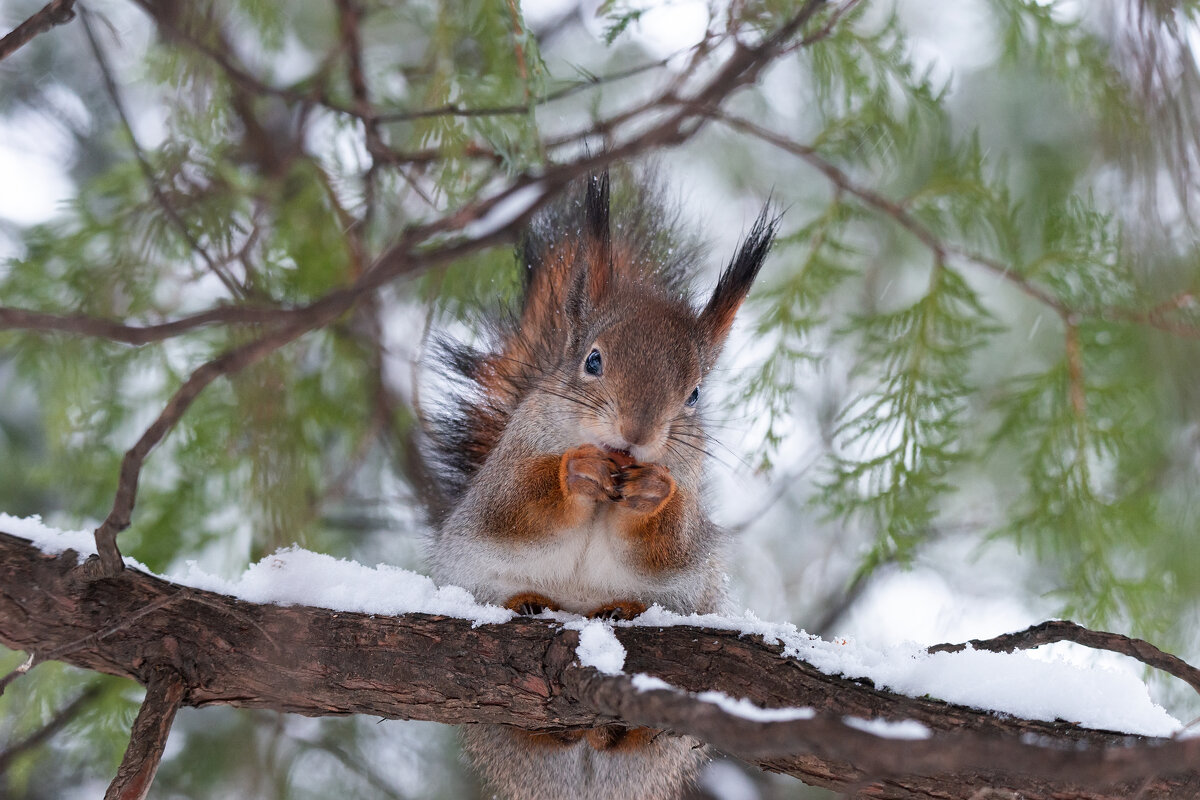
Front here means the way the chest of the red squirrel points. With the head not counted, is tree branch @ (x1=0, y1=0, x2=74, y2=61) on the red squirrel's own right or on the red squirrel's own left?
on the red squirrel's own right

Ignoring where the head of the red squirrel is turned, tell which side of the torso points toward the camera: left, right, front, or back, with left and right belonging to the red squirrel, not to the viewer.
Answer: front
